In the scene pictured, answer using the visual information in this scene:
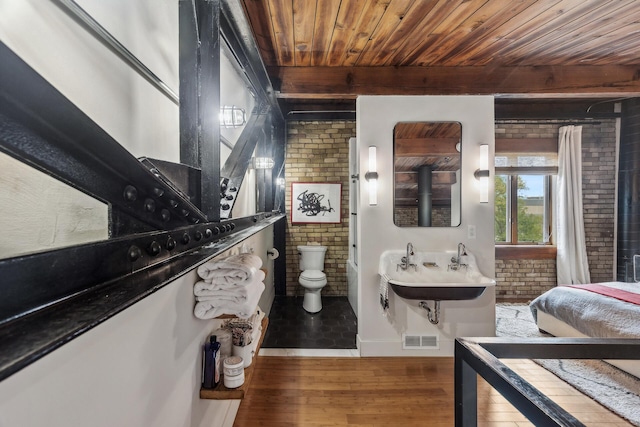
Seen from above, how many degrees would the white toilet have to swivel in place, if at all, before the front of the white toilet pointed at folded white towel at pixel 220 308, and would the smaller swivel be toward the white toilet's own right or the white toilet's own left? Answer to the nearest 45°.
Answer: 0° — it already faces it

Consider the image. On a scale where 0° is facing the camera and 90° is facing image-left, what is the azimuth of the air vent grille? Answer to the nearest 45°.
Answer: approximately 0°

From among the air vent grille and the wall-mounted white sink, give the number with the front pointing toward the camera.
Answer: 2

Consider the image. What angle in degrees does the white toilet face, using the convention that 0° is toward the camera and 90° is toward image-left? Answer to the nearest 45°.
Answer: approximately 0°
